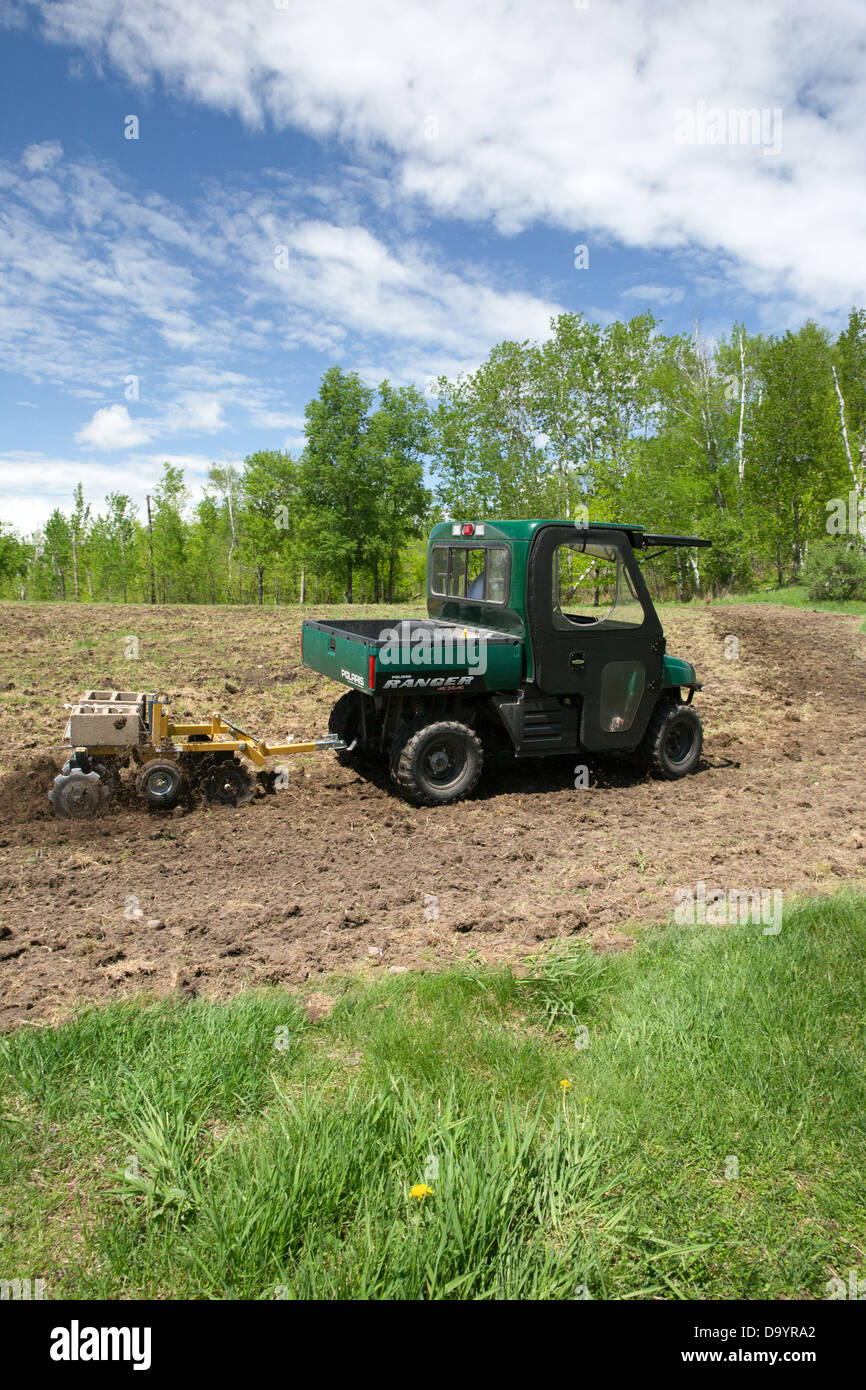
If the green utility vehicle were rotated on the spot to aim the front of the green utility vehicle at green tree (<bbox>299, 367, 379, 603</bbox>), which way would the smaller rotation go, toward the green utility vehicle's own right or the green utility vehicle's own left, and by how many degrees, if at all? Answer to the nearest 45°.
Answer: approximately 45° to the green utility vehicle's own left

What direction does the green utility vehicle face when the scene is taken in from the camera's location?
facing away from the viewer and to the right of the viewer
